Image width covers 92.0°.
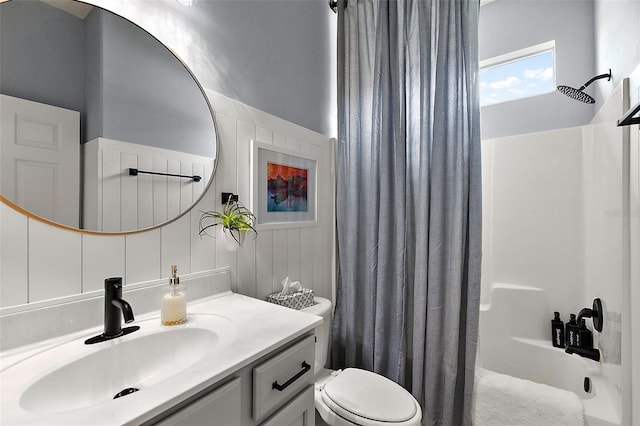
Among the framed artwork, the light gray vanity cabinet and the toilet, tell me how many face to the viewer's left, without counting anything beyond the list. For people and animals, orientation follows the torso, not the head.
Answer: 0

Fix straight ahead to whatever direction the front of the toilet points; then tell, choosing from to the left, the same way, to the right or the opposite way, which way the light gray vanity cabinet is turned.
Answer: the same way

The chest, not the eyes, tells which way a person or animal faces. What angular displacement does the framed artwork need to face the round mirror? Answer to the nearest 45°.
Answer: approximately 90° to its right

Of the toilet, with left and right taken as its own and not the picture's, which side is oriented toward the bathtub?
left

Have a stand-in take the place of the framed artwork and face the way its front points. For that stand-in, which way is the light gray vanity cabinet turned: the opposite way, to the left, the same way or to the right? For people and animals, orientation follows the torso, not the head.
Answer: the same way

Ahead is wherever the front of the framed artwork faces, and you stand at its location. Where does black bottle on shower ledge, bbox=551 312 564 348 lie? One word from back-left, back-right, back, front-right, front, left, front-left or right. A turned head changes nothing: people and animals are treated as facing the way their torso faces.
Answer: front-left

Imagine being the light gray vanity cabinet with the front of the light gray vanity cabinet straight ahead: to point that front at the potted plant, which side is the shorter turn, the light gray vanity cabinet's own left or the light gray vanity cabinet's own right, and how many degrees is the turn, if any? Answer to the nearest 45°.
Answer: approximately 135° to the light gray vanity cabinet's own left

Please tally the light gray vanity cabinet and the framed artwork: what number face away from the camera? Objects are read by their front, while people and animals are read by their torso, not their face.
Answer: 0

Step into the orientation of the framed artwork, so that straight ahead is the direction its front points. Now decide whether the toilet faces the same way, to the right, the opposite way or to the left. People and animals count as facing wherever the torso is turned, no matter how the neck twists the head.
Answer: the same way

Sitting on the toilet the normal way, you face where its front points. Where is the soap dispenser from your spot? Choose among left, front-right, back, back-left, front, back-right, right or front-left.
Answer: right

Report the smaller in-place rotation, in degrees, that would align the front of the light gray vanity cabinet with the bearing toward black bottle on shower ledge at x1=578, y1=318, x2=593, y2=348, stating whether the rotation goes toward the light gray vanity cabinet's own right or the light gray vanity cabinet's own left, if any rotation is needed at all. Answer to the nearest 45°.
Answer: approximately 45° to the light gray vanity cabinet's own left
